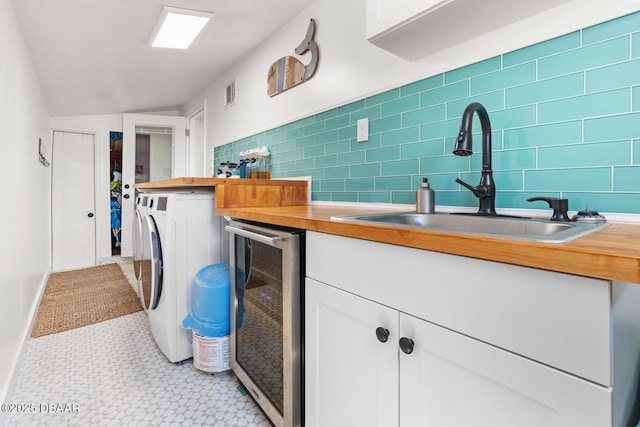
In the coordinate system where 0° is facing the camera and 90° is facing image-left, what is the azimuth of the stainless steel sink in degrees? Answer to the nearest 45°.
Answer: approximately 45°

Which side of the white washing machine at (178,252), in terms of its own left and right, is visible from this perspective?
left

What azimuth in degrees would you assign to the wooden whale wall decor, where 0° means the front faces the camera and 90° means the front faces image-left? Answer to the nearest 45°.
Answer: approximately 45°

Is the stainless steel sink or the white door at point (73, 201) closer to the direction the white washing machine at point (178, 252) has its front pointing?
the white door
